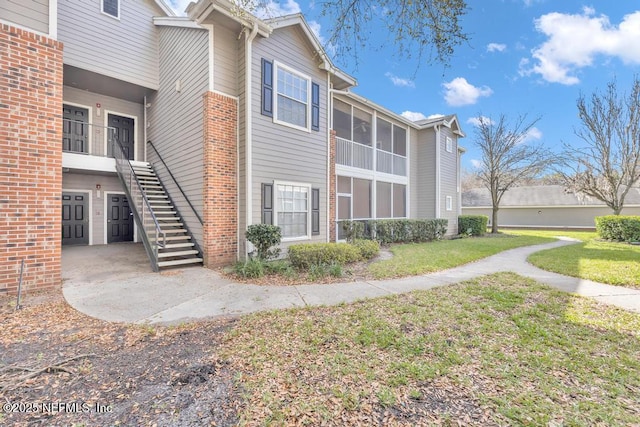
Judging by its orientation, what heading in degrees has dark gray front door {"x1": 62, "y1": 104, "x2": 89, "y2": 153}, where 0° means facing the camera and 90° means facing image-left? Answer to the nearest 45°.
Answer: approximately 0°

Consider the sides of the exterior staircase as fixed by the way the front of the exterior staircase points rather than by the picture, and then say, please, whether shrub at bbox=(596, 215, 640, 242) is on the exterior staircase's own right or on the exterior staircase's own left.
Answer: on the exterior staircase's own left

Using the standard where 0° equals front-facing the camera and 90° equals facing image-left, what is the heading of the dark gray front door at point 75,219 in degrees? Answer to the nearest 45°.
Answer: approximately 0°
